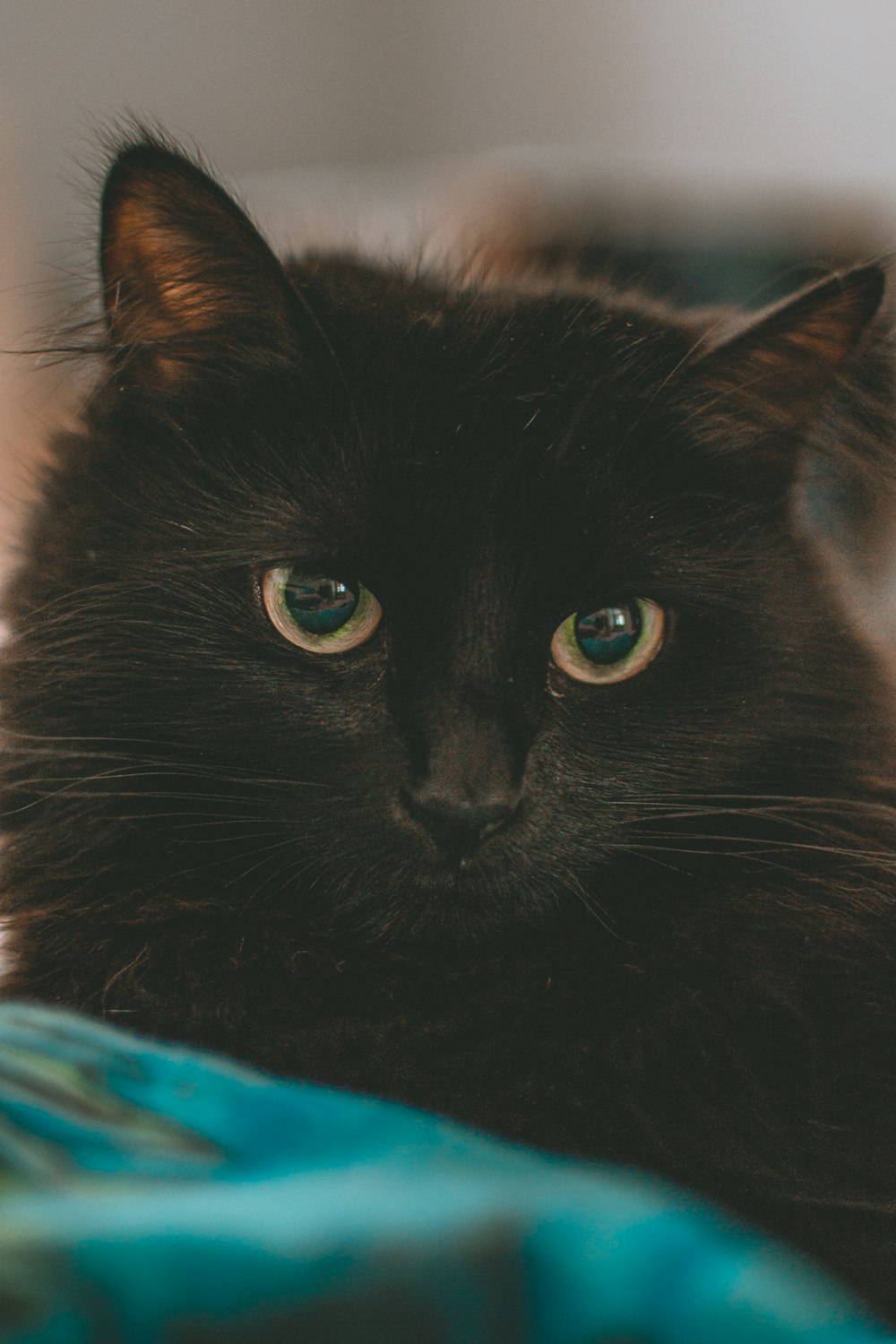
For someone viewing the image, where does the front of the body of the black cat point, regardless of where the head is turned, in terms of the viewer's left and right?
facing the viewer
